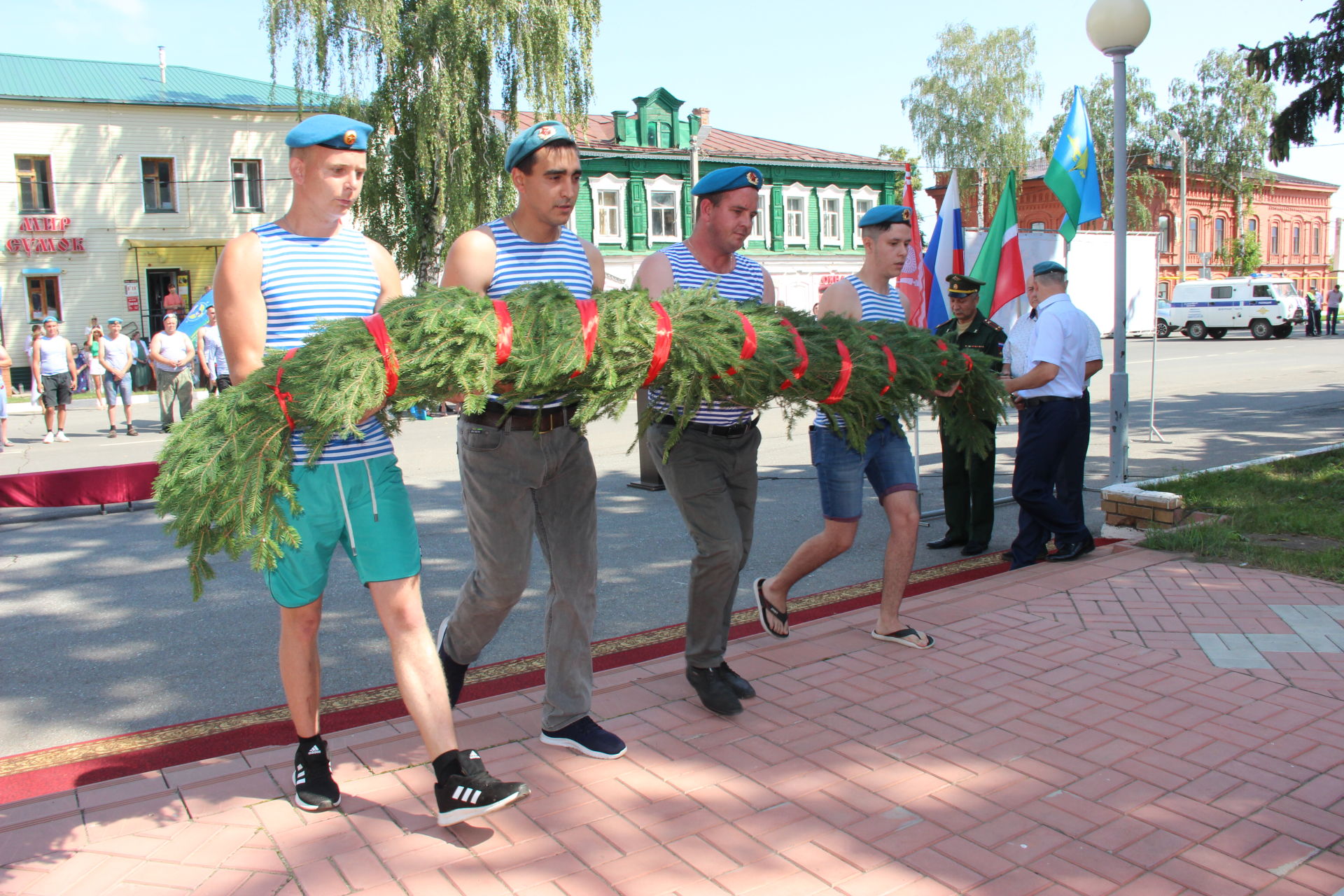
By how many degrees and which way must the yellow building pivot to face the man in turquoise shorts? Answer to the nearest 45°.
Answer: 0° — it already faces them

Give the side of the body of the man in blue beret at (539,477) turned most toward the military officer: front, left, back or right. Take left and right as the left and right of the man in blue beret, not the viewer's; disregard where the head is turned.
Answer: left

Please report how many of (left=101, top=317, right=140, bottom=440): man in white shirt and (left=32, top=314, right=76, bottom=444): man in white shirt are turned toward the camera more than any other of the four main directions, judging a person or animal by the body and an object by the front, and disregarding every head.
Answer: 2

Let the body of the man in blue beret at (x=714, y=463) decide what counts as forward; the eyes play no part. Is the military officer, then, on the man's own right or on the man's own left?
on the man's own left
